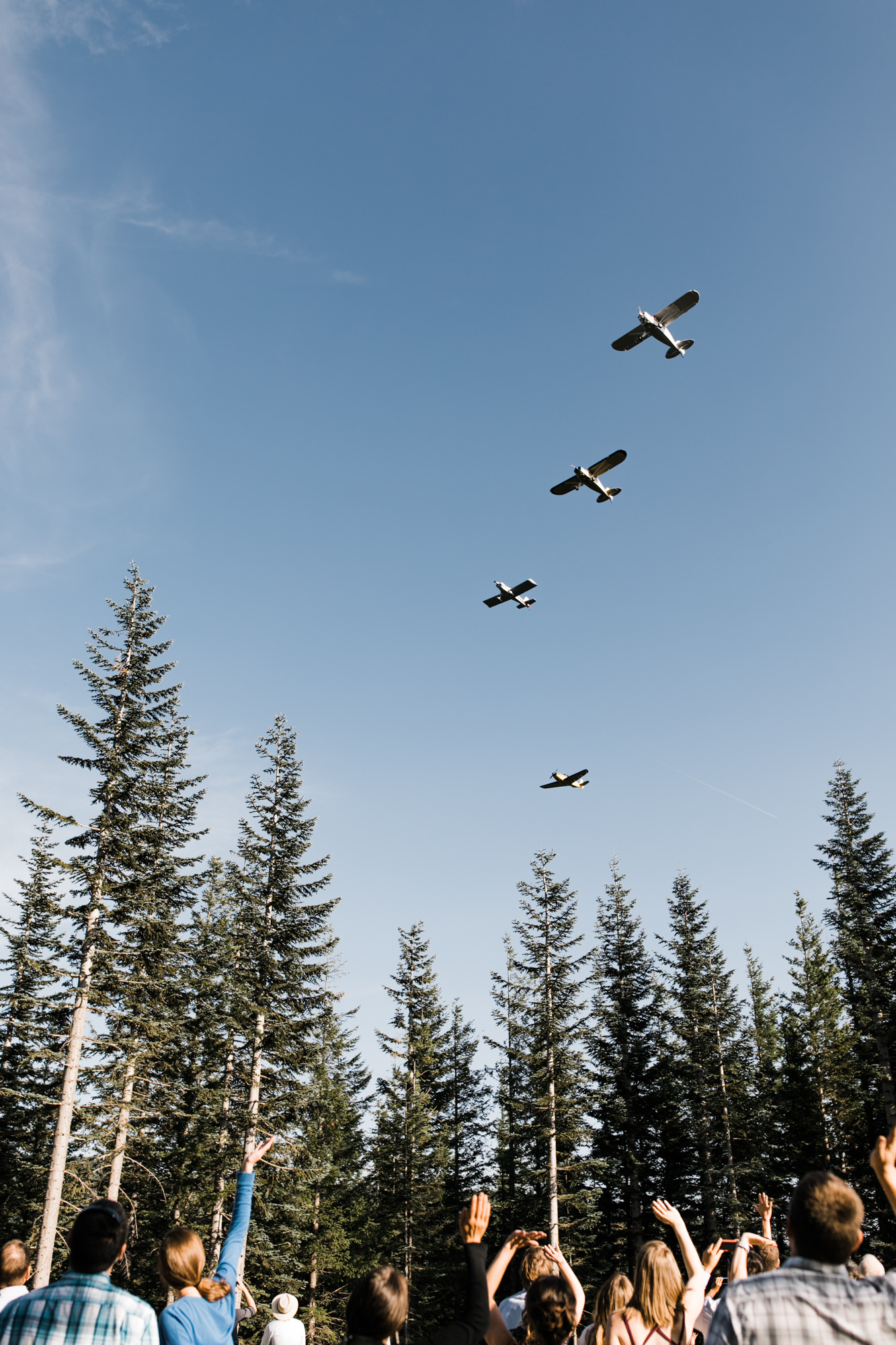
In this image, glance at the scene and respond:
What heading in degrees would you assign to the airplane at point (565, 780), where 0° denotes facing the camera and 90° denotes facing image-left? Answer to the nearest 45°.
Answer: approximately 45°

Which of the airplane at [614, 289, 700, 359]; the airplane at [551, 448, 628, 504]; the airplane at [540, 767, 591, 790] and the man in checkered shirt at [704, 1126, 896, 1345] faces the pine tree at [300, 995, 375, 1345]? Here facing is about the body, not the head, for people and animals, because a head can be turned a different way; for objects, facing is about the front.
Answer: the man in checkered shirt

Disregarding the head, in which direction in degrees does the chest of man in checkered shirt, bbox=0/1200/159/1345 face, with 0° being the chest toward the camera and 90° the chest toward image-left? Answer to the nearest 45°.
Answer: approximately 180°

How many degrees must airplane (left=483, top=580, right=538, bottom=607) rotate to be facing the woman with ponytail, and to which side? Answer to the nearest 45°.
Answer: approximately 45° to its left

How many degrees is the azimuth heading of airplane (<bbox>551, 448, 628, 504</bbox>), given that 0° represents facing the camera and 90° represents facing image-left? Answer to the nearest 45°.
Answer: approximately 45°

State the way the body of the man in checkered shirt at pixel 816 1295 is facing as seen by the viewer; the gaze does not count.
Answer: away from the camera

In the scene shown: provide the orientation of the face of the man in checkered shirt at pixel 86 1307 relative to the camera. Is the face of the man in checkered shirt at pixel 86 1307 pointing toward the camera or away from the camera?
away from the camera

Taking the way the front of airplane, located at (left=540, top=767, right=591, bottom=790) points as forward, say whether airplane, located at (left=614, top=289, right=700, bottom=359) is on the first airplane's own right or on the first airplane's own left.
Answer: on the first airplane's own left

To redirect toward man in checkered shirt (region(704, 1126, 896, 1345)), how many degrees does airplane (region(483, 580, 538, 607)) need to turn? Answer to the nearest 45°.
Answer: approximately 45° to its left

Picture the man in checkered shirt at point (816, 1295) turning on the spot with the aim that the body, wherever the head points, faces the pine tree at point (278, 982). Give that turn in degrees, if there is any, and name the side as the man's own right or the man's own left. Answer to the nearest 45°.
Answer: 0° — they already face it

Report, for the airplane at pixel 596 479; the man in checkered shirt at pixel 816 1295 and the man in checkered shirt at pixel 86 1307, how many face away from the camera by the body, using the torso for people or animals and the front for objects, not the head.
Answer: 2

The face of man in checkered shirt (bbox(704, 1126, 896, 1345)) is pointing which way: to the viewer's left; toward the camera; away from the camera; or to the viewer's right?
away from the camera
